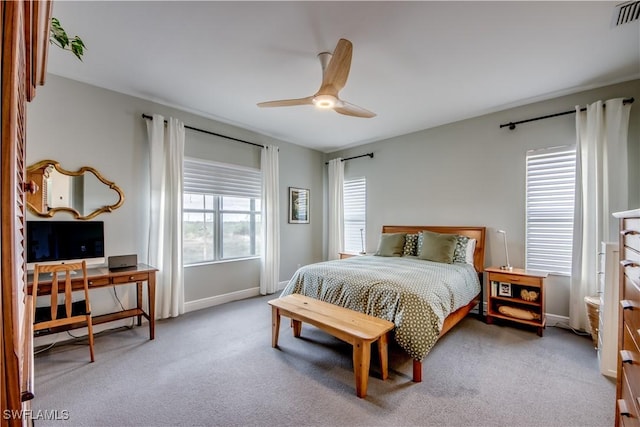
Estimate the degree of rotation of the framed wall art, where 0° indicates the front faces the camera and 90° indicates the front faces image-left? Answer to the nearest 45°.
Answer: approximately 315°

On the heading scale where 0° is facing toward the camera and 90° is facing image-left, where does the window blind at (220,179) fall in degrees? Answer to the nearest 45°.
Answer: approximately 315°

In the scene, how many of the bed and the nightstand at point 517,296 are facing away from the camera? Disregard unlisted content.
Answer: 0

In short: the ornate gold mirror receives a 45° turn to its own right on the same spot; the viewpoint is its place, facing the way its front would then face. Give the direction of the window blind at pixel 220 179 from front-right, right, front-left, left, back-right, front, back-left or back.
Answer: back-left

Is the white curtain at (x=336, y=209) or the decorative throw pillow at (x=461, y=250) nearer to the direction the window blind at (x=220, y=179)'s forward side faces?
the decorative throw pillow

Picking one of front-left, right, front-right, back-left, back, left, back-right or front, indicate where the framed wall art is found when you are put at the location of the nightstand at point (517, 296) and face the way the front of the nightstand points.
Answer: front-right

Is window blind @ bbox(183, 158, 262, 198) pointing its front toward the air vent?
yes

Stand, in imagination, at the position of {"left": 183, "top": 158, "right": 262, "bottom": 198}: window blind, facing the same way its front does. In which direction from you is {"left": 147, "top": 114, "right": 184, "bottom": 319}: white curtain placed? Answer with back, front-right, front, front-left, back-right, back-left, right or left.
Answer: right

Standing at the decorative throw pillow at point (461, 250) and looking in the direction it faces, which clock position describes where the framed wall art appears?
The framed wall art is roughly at 2 o'clock from the decorative throw pillow.

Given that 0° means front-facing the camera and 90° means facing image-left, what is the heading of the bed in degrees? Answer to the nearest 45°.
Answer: approximately 45°

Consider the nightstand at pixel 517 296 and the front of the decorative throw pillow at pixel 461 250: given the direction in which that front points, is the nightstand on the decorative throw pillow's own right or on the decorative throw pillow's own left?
on the decorative throw pillow's own left

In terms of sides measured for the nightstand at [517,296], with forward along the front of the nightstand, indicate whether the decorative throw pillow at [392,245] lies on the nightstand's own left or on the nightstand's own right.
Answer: on the nightstand's own right

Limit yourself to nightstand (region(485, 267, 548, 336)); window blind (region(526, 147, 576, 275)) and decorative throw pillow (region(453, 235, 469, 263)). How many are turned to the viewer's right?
0

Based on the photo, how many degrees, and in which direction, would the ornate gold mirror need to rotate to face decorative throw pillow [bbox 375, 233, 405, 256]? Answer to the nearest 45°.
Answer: approximately 45° to its left

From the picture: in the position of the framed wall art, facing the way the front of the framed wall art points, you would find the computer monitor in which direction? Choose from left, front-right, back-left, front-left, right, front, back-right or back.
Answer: right

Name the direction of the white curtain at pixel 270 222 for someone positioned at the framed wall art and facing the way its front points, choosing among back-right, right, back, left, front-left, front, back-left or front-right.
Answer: right
